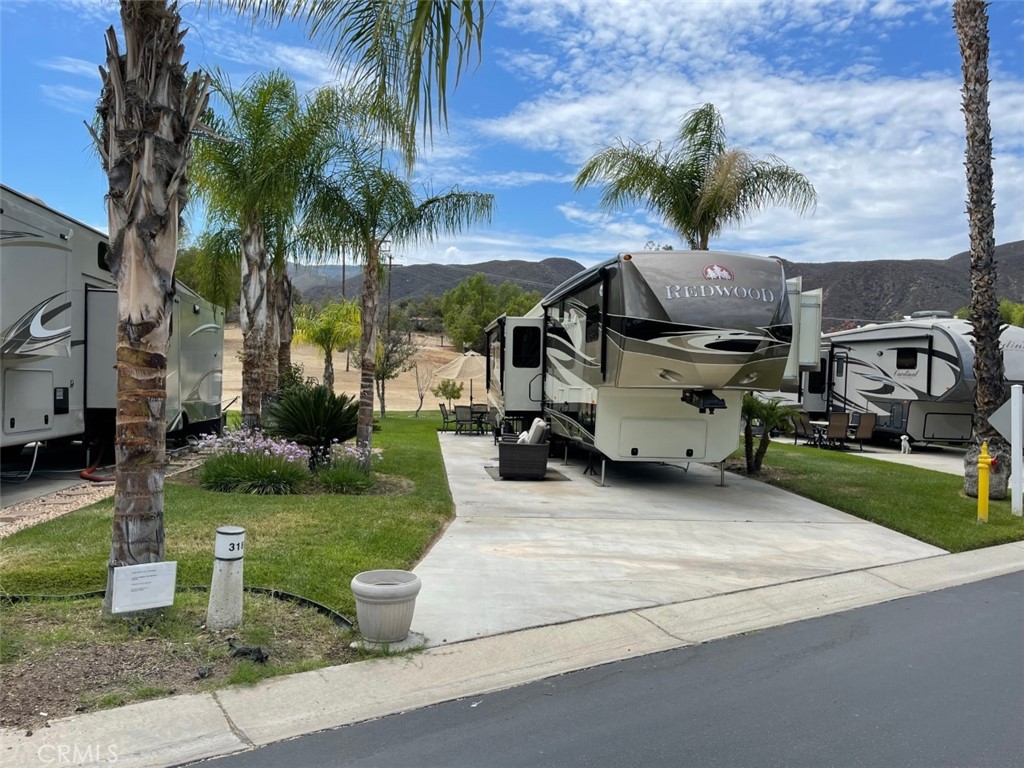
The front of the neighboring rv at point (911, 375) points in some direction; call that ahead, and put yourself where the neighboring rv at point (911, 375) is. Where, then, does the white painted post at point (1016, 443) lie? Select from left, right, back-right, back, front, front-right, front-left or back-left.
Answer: front-right

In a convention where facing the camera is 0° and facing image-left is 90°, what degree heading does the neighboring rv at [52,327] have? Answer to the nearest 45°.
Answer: approximately 45°

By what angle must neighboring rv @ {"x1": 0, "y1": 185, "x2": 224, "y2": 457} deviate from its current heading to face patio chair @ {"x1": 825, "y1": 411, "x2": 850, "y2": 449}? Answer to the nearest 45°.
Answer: approximately 135° to its left

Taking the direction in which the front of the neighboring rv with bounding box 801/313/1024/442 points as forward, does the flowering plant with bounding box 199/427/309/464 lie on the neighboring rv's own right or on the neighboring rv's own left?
on the neighboring rv's own right

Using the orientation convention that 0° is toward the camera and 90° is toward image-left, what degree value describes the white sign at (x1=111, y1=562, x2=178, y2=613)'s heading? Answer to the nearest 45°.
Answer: approximately 0°

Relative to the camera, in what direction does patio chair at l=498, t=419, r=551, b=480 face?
facing to the left of the viewer

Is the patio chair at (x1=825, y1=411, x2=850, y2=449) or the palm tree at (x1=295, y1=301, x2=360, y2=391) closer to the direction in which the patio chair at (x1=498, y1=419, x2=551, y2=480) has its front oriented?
the palm tree

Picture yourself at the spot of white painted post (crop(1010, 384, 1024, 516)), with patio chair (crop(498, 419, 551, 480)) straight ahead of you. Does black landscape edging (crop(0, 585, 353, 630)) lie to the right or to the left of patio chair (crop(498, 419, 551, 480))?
left

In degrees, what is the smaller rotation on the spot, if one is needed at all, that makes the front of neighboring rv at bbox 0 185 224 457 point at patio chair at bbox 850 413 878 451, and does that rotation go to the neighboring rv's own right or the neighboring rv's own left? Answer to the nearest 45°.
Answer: approximately 135° to the neighboring rv's own left

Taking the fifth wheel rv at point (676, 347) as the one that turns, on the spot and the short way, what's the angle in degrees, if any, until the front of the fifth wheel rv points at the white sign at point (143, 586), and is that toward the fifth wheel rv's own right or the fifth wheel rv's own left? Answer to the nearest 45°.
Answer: approximately 90° to the fifth wheel rv's own right
